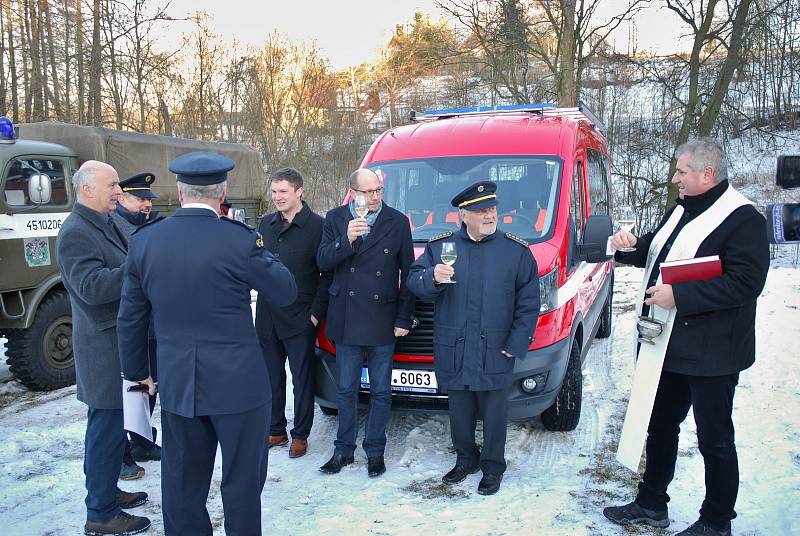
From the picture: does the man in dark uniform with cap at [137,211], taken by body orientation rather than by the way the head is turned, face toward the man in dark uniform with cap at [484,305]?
yes

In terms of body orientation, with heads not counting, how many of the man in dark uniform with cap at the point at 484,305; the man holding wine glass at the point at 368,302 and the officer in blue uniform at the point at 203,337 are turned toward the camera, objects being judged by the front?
2

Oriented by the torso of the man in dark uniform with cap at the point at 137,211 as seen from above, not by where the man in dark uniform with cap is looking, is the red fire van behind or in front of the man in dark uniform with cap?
in front

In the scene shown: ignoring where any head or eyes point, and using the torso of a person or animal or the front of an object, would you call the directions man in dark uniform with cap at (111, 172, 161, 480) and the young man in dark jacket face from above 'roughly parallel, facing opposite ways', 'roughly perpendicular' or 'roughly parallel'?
roughly perpendicular

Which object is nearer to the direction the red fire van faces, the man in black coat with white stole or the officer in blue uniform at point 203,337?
the officer in blue uniform

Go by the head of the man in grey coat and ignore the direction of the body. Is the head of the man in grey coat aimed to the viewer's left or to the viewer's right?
to the viewer's right

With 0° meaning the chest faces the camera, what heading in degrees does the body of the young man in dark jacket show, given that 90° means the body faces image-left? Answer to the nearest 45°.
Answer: approximately 45°

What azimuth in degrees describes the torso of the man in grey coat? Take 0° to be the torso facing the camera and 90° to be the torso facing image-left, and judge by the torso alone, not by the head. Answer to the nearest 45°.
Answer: approximately 270°

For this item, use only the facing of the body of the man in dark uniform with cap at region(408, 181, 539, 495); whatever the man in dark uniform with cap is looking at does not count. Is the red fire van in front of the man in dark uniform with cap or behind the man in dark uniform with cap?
behind

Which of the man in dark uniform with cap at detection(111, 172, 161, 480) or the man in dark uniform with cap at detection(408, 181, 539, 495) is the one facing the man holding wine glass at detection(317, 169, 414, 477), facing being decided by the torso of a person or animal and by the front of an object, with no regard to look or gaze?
the man in dark uniform with cap at detection(111, 172, 161, 480)

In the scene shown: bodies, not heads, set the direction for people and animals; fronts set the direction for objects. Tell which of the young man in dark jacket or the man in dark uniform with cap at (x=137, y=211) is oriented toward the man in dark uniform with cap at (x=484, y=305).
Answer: the man in dark uniform with cap at (x=137, y=211)

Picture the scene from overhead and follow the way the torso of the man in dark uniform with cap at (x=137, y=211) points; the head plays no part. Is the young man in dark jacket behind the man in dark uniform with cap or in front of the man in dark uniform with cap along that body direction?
in front
